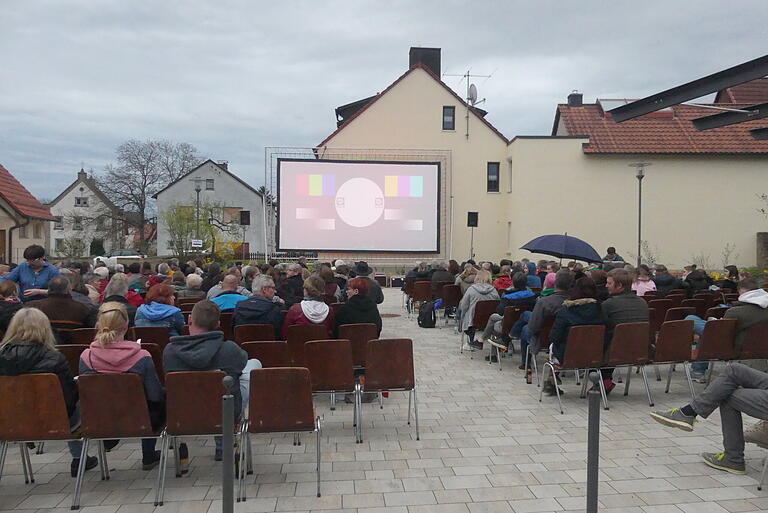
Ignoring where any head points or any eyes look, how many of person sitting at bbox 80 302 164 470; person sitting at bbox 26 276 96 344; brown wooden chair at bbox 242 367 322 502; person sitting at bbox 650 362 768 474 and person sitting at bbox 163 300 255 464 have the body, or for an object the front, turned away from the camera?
4

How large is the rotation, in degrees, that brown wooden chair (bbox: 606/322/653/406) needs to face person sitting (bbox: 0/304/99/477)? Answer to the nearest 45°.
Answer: approximately 90° to its left

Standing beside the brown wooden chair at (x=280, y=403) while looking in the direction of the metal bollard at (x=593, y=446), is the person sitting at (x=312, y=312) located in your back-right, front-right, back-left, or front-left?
back-left

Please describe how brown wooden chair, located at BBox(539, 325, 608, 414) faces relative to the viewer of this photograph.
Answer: facing away from the viewer and to the left of the viewer

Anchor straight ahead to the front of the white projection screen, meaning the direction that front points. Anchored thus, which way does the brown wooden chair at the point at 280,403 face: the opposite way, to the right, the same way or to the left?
the opposite way

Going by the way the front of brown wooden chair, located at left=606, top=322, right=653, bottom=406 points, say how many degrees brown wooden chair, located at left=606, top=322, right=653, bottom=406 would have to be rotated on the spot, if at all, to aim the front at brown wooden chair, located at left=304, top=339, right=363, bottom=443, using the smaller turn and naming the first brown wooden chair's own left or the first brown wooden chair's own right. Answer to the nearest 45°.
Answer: approximately 90° to the first brown wooden chair's own left

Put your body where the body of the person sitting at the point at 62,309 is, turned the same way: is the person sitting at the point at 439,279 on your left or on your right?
on your right

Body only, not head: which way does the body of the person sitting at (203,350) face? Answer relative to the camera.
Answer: away from the camera

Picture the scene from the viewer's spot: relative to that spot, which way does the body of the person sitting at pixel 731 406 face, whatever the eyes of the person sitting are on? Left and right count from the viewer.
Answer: facing to the left of the viewer

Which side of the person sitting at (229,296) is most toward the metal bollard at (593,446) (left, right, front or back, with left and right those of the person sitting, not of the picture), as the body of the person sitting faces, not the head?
back

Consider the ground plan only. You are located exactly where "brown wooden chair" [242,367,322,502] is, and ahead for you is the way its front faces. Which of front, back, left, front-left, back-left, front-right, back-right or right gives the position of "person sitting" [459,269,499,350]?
front-right

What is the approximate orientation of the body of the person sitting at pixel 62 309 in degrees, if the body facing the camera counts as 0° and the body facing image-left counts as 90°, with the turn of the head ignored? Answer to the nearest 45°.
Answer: approximately 180°

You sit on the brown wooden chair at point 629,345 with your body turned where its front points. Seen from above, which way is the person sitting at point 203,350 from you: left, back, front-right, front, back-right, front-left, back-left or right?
left

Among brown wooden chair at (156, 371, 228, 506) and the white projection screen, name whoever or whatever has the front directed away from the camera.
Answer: the brown wooden chair

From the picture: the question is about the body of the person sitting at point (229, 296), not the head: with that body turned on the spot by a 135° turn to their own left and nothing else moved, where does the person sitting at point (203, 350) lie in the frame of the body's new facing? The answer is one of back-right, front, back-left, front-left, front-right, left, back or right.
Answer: front-left

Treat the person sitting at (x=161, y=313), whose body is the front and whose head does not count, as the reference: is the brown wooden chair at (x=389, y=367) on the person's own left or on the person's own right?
on the person's own right
